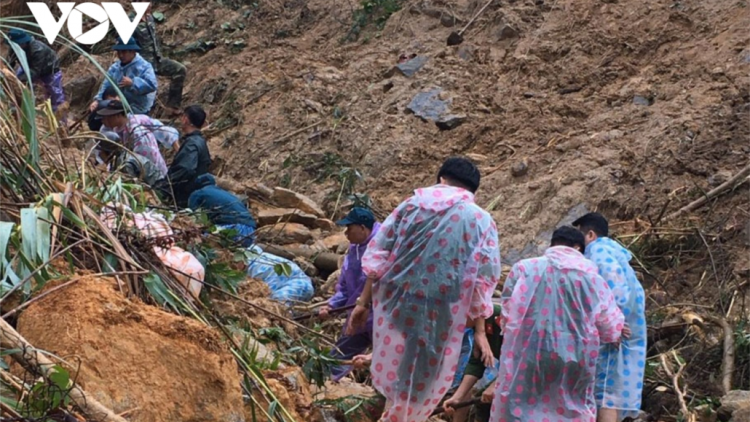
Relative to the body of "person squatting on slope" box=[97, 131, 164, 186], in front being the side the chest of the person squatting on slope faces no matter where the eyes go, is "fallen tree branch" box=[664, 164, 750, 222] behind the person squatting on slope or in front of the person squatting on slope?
behind

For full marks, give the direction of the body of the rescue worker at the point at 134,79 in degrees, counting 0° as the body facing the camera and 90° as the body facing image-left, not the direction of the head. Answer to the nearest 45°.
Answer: approximately 45°

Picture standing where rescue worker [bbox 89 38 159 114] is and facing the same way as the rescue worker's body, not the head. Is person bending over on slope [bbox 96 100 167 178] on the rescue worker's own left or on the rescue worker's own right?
on the rescue worker's own left

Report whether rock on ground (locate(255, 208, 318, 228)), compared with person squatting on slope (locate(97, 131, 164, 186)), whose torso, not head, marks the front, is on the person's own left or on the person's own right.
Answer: on the person's own left

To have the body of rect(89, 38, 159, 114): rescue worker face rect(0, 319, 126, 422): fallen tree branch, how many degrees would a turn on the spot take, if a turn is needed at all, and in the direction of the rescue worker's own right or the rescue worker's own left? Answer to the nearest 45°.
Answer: approximately 45° to the rescue worker's own left

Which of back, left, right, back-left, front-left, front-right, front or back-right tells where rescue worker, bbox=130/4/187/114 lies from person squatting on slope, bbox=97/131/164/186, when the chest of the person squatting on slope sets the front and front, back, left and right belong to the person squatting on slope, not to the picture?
right

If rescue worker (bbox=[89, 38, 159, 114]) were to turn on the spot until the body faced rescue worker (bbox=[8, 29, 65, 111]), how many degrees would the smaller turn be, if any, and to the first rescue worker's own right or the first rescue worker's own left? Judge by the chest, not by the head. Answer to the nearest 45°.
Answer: approximately 45° to the first rescue worker's own right

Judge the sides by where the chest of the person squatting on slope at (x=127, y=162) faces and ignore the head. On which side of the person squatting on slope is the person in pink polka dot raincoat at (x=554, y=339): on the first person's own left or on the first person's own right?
on the first person's own left

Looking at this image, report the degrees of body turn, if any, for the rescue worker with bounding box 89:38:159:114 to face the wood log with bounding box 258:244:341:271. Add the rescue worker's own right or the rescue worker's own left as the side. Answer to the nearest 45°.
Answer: approximately 90° to the rescue worker's own left

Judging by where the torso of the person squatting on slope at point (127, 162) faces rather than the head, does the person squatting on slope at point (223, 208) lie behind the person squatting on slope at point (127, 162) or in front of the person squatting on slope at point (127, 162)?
behind

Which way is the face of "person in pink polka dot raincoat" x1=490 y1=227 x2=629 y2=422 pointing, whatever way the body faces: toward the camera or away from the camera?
away from the camera
